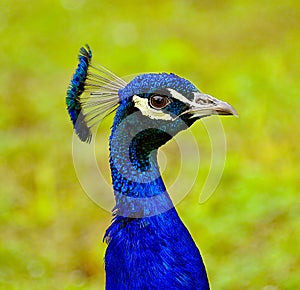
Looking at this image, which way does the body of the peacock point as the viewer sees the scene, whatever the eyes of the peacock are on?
to the viewer's right
